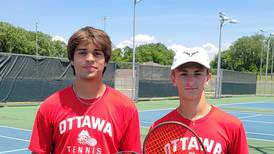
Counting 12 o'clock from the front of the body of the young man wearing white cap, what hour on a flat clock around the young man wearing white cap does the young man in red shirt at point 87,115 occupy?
The young man in red shirt is roughly at 3 o'clock from the young man wearing white cap.

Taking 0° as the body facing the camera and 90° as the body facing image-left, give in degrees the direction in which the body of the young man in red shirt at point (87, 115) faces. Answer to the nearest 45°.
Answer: approximately 0°

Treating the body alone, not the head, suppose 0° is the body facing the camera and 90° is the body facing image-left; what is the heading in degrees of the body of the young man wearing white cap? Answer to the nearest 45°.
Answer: approximately 0°

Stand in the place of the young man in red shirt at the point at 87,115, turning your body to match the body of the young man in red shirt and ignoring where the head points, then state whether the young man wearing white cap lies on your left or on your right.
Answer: on your left

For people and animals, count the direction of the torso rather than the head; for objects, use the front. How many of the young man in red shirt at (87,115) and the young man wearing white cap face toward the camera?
2
